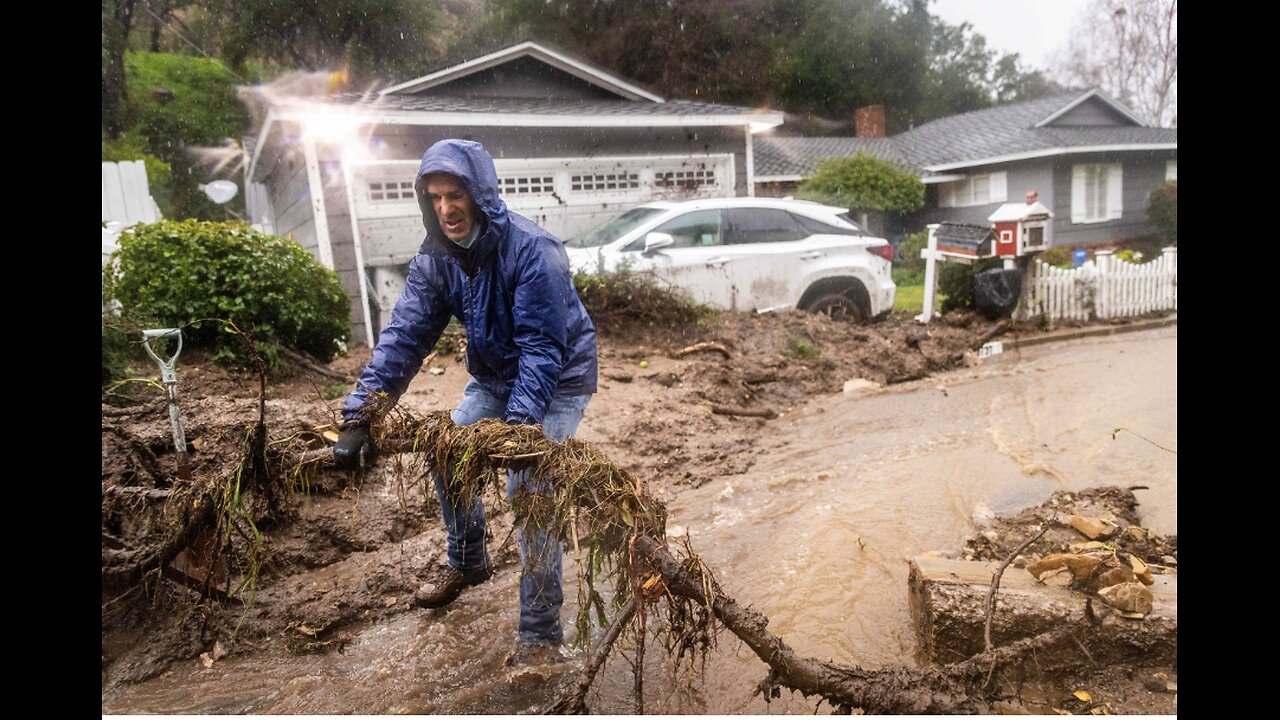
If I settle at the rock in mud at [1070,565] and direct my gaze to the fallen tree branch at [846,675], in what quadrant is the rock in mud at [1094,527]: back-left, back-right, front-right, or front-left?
back-right

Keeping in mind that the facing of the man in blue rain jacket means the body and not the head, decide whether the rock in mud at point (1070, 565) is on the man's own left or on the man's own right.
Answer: on the man's own left

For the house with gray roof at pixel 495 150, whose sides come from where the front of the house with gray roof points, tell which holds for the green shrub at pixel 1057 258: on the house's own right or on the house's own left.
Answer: on the house's own left

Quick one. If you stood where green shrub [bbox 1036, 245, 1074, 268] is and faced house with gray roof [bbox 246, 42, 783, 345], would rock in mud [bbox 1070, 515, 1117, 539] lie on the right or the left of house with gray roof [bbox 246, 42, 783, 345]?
left

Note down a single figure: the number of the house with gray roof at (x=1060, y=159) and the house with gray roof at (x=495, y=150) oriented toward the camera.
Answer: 2

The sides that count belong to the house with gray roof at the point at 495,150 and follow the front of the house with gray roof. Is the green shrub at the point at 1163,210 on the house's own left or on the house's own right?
on the house's own left
